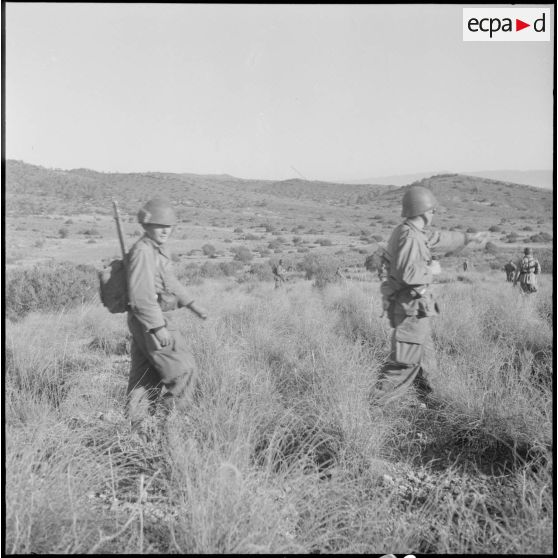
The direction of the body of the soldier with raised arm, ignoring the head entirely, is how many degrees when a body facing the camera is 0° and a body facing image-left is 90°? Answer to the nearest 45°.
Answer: approximately 270°

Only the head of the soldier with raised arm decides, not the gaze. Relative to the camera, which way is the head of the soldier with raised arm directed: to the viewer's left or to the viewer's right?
to the viewer's right
